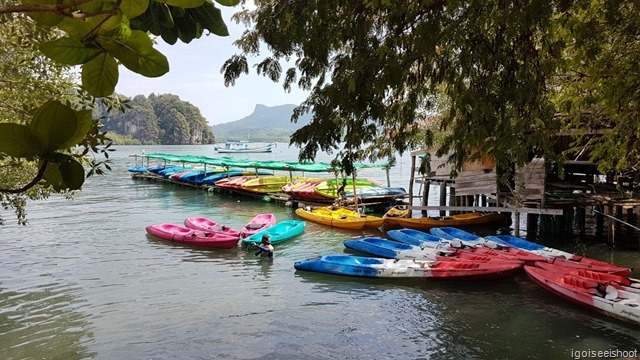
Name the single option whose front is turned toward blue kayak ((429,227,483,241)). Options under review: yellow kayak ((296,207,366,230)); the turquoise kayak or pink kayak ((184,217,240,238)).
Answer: the yellow kayak

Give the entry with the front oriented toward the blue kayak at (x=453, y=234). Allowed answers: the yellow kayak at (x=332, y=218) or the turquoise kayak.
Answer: the yellow kayak

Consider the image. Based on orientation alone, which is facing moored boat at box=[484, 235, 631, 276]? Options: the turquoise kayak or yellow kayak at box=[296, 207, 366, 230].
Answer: the yellow kayak

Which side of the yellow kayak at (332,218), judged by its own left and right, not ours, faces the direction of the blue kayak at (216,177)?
front

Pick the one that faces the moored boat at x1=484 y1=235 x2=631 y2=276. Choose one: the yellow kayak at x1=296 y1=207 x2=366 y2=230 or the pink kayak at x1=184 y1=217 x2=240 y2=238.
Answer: the yellow kayak

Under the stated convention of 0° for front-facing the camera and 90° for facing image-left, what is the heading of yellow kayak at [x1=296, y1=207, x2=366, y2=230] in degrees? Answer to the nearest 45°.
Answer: approximately 315°
